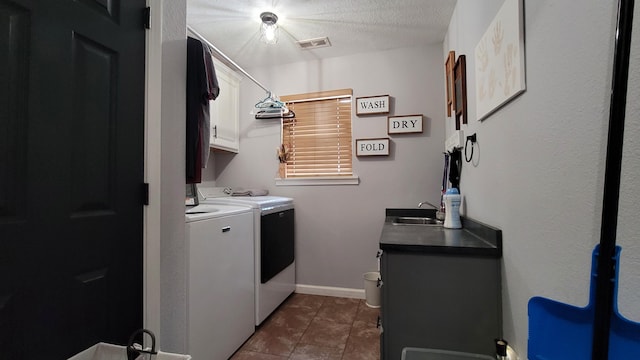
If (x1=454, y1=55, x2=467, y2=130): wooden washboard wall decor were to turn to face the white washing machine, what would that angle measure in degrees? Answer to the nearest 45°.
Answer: approximately 45° to its left

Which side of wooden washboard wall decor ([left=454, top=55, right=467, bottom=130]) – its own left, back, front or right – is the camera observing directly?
left

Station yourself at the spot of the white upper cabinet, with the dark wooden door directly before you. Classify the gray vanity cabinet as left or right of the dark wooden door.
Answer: left

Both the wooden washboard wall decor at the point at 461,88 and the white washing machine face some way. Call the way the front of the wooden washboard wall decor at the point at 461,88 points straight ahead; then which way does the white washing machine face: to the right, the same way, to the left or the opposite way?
the opposite way

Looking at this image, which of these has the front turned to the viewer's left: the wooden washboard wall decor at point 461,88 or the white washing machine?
the wooden washboard wall decor

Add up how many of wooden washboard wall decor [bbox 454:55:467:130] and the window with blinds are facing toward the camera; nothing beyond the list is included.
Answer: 1

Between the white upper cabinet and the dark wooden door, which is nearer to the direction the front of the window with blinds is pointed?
the dark wooden door

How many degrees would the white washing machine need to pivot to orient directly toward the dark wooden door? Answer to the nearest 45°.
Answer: approximately 90° to its right
